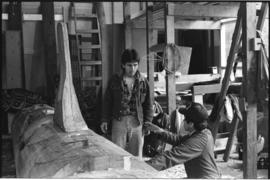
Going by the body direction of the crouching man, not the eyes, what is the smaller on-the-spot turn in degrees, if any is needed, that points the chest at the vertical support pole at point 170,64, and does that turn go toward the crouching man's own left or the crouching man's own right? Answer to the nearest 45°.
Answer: approximately 90° to the crouching man's own right

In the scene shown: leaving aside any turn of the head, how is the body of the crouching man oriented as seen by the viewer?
to the viewer's left

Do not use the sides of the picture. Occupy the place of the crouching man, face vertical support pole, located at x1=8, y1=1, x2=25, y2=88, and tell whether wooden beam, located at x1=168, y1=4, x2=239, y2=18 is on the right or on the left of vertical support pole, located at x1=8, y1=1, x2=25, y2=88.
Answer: right

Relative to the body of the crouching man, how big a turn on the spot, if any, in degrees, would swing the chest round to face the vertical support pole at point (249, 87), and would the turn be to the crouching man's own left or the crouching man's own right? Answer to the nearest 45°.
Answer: approximately 135° to the crouching man's own right

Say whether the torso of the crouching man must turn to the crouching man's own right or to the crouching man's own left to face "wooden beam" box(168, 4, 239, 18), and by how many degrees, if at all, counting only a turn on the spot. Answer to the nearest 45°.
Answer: approximately 90° to the crouching man's own right

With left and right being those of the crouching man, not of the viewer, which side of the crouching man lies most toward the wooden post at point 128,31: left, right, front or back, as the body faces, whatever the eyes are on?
right
